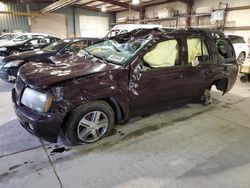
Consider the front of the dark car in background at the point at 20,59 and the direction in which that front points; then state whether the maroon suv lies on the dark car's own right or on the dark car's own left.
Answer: on the dark car's own left

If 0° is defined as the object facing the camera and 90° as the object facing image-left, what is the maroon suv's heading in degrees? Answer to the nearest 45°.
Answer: approximately 45°

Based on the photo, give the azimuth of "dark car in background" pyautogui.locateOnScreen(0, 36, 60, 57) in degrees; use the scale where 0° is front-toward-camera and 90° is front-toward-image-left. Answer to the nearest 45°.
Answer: approximately 45°

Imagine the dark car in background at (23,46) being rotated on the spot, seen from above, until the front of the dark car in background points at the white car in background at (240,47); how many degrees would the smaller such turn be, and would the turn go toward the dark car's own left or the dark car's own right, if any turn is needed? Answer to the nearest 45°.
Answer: approximately 135° to the dark car's own left

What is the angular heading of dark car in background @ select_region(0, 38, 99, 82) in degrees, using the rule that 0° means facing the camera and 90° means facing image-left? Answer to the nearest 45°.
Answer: approximately 45°

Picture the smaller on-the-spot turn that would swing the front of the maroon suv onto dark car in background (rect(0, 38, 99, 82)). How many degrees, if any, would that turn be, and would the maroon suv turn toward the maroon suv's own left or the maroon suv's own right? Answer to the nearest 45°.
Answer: approximately 90° to the maroon suv's own right
